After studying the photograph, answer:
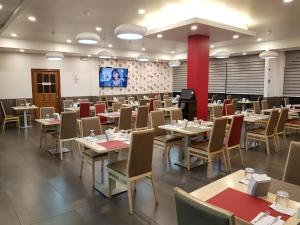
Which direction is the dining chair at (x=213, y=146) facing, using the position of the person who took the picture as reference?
facing away from the viewer and to the left of the viewer

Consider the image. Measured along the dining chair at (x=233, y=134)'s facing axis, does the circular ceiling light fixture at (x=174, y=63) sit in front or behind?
in front

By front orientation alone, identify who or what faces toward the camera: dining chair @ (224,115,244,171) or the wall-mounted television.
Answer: the wall-mounted television

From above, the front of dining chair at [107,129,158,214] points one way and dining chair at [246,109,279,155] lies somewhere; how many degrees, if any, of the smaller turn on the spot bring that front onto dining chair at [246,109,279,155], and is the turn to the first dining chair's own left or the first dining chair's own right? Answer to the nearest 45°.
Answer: approximately 90° to the first dining chair's own right

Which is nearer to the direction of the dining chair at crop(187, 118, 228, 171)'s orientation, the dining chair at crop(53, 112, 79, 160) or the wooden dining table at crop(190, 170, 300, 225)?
the dining chair

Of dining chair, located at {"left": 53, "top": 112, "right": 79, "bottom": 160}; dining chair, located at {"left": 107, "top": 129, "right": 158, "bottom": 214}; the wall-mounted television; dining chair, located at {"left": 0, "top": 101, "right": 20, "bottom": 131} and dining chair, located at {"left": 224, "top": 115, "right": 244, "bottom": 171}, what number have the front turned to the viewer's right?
1

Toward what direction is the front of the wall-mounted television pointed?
toward the camera

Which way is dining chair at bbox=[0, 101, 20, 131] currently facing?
to the viewer's right
